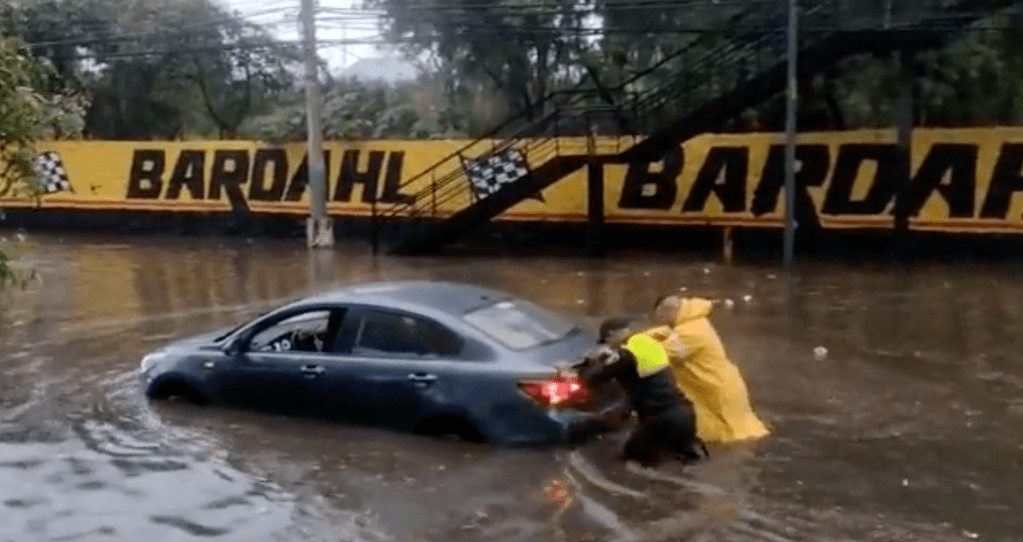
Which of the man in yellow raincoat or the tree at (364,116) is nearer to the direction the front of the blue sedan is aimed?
the tree

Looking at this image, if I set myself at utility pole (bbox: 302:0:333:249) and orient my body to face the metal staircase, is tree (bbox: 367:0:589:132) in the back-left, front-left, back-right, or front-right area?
front-left

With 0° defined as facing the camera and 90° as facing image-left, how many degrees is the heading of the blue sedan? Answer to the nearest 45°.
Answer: approximately 135°

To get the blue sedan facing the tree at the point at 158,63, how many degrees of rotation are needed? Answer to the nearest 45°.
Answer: approximately 45° to its right

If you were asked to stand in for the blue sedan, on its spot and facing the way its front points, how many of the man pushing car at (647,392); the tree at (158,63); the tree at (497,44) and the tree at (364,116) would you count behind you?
1

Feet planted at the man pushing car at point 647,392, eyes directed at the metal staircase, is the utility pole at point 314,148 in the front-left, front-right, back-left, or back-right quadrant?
front-left

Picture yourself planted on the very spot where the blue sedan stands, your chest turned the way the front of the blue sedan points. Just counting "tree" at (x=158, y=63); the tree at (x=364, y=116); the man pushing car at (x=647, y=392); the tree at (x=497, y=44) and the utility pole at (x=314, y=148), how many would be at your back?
1

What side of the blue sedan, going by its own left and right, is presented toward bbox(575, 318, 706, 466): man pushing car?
back

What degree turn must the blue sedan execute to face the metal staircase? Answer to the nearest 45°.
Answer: approximately 45° to its right

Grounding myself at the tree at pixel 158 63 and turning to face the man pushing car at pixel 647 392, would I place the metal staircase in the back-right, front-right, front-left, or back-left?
front-left

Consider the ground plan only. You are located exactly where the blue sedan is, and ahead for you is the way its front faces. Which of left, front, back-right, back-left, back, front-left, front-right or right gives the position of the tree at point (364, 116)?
front-right

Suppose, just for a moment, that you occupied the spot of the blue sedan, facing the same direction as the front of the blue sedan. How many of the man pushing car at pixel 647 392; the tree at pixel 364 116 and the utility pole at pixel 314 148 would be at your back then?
1

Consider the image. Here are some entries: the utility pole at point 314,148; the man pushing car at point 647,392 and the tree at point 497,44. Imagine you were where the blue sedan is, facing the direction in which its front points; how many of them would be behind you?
1

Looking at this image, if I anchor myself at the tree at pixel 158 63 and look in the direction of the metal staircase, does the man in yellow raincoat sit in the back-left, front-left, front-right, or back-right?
front-right

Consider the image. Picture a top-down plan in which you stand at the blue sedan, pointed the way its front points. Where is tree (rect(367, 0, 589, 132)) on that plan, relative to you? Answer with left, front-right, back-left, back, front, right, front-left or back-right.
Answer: front-right

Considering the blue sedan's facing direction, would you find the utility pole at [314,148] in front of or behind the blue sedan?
in front
